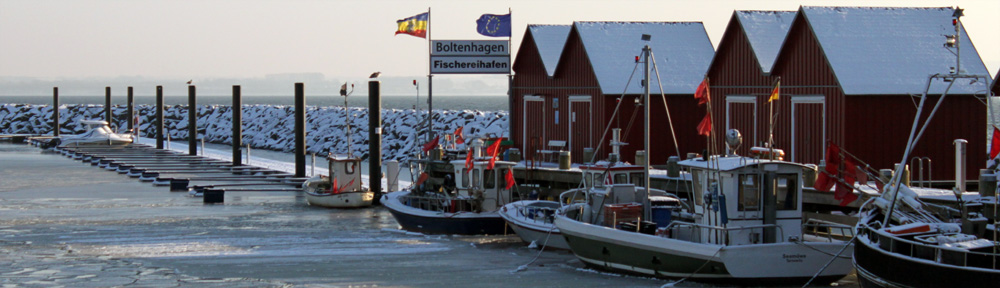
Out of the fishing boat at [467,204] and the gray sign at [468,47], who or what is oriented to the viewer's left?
the fishing boat

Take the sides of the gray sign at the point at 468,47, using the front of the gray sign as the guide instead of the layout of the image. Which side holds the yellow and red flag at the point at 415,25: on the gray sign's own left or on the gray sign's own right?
on the gray sign's own right

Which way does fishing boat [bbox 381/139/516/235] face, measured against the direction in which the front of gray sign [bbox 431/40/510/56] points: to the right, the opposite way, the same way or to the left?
to the right

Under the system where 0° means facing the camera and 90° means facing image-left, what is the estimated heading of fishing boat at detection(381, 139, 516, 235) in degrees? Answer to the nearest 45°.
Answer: approximately 90°

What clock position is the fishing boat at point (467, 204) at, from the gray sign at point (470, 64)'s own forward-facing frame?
The fishing boat is roughly at 12 o'clock from the gray sign.

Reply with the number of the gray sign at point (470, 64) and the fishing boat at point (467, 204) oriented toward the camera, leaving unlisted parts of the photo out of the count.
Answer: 1

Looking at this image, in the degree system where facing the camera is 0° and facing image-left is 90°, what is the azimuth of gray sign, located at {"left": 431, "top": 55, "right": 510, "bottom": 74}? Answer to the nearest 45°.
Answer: approximately 0°

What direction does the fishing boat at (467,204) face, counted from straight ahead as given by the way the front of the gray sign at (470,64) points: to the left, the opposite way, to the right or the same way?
to the right

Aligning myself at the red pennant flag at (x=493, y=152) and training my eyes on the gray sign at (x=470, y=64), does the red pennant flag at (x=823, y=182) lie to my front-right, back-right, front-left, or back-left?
back-right
